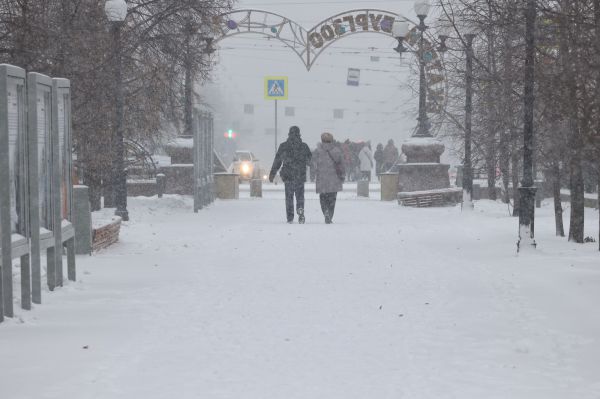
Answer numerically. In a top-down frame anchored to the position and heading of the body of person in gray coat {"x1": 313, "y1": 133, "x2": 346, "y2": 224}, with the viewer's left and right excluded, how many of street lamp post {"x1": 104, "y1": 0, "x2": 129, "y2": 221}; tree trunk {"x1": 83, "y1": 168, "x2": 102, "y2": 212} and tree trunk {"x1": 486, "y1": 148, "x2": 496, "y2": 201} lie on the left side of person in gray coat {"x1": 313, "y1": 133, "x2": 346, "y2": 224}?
2

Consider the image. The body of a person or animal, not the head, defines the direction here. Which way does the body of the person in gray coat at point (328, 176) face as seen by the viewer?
away from the camera

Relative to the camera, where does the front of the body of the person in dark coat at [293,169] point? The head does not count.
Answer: away from the camera

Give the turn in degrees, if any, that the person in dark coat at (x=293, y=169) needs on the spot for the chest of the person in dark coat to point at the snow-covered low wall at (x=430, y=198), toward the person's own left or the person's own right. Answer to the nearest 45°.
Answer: approximately 45° to the person's own right

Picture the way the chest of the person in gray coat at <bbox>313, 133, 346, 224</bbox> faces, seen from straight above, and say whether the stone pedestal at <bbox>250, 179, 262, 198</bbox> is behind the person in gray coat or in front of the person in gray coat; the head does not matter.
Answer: in front

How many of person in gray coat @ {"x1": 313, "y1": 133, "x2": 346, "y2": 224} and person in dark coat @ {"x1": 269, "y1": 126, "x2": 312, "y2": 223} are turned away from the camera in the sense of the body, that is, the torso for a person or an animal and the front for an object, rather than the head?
2

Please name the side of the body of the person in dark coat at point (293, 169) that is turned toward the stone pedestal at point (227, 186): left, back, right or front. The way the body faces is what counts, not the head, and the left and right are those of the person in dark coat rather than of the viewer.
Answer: front

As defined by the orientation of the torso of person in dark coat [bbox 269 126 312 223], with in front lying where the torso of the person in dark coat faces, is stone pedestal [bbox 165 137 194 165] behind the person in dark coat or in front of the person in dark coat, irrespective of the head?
in front

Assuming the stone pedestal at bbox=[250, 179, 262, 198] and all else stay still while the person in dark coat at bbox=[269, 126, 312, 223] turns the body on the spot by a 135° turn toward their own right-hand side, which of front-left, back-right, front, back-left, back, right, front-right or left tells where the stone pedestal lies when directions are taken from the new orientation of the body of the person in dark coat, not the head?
back-left
